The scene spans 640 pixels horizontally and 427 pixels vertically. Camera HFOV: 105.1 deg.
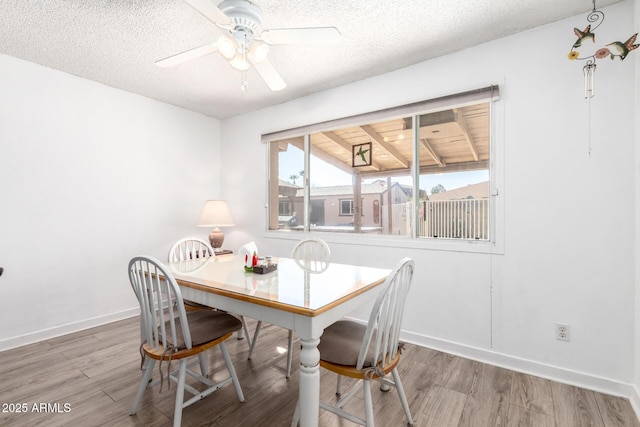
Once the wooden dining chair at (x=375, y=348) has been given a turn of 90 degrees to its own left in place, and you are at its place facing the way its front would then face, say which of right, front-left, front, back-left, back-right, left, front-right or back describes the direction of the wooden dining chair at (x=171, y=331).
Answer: front-right

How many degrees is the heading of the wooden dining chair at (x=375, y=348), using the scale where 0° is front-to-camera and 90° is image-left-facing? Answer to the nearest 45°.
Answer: approximately 135°

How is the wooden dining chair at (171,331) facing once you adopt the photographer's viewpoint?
facing away from the viewer and to the right of the viewer

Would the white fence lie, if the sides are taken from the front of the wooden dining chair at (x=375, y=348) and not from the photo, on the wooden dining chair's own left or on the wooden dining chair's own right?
on the wooden dining chair's own right
